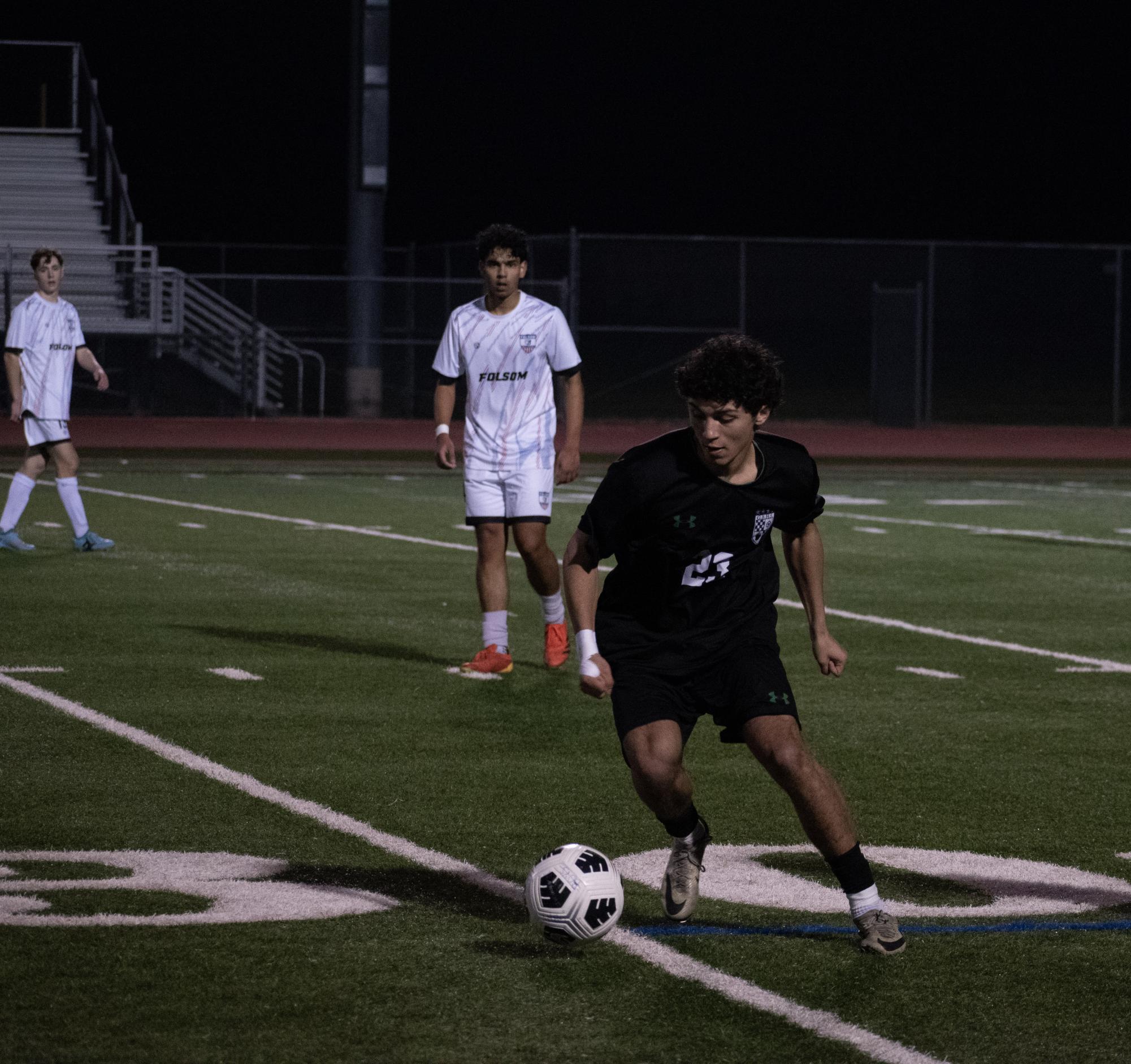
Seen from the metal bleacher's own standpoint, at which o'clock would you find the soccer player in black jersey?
The soccer player in black jersey is roughly at 12 o'clock from the metal bleacher.

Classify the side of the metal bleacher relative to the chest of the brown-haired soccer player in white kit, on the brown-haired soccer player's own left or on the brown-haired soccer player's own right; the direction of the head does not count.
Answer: on the brown-haired soccer player's own left

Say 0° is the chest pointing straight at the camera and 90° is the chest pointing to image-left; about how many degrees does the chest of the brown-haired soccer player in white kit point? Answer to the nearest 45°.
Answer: approximately 315°

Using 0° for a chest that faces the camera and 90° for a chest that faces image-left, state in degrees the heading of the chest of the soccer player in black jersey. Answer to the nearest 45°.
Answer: approximately 0°

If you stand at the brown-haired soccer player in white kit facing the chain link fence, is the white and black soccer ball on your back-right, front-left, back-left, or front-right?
back-right

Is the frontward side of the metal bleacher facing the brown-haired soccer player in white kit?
yes

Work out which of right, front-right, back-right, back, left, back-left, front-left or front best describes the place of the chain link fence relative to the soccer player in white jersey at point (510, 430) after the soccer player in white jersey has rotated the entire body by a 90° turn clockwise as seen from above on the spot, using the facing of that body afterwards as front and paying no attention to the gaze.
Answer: right

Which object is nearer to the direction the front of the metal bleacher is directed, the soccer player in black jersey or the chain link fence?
the soccer player in black jersey
